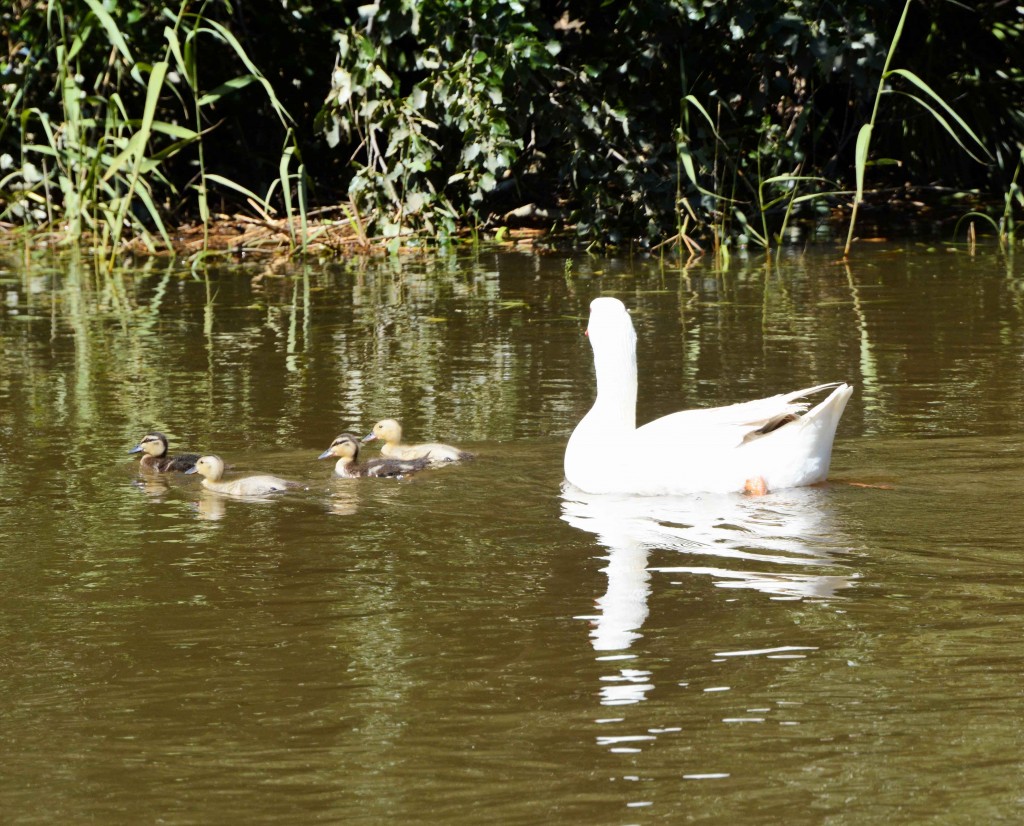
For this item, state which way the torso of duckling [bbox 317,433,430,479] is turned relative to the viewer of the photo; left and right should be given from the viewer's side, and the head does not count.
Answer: facing to the left of the viewer

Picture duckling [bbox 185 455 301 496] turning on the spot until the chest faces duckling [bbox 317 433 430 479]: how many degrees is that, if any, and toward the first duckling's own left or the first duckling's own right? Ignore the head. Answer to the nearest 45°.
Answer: approximately 135° to the first duckling's own right

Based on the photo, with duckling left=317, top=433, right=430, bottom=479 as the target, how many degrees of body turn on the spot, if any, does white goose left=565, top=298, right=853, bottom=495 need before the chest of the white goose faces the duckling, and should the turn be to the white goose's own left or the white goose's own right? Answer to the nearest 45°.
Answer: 0° — it already faces it

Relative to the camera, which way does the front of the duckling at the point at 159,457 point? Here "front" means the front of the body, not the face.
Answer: to the viewer's left

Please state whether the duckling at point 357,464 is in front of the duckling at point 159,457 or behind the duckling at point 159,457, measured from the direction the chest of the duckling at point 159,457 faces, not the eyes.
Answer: behind

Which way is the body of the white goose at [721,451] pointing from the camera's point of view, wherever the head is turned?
to the viewer's left

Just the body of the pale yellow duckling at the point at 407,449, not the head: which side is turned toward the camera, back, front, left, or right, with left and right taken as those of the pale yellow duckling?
left

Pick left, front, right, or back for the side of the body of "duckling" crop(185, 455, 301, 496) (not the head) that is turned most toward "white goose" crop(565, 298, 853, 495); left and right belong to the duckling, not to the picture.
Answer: back

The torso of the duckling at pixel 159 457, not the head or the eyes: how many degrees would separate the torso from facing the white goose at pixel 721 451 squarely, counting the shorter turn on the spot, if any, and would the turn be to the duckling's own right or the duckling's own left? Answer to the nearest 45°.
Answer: approximately 135° to the duckling's own left

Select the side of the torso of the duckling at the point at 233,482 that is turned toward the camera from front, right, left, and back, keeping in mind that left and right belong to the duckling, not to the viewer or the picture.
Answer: left
